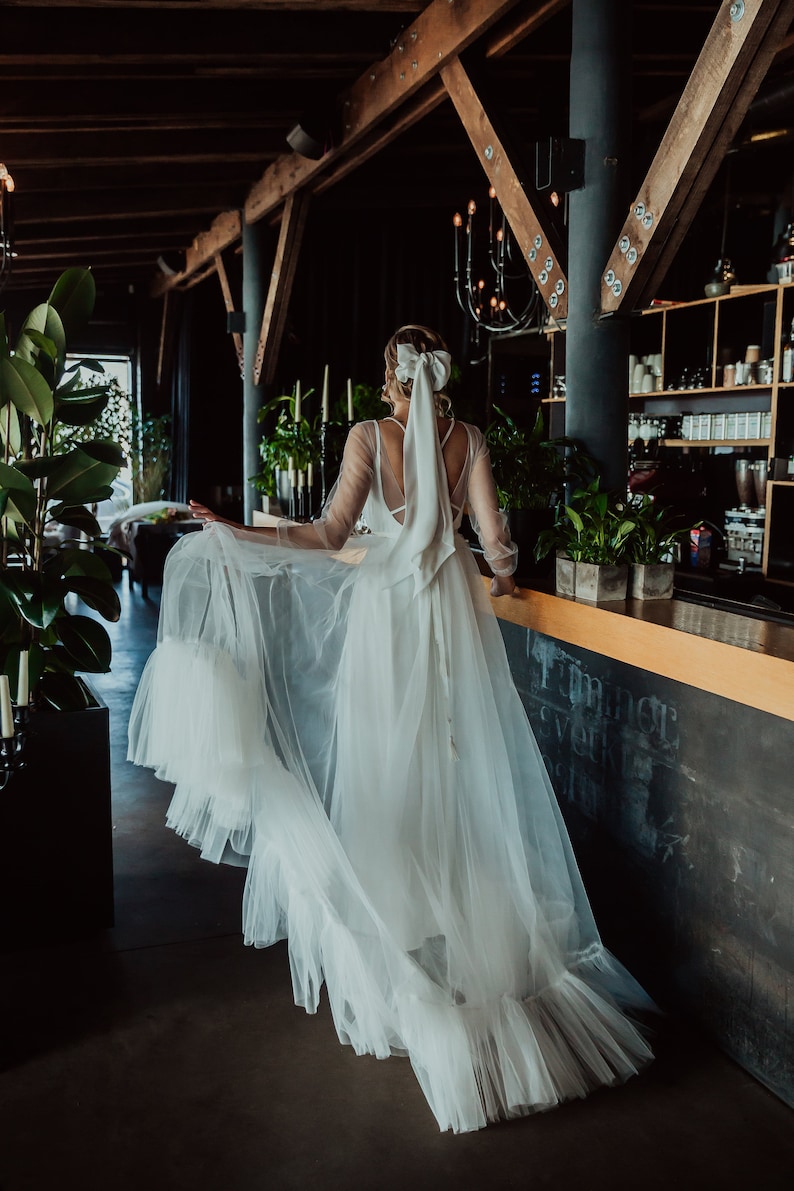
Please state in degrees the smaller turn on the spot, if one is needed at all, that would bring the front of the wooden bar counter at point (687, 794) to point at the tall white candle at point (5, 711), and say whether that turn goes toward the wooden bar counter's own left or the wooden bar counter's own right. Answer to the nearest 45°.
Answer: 0° — it already faces it

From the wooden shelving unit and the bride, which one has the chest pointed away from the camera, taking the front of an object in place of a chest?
the bride

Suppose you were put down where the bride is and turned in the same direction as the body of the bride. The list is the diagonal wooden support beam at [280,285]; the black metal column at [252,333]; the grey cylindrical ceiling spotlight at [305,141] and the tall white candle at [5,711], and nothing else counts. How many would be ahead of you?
3

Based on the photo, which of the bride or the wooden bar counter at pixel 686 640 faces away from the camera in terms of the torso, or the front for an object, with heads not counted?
the bride

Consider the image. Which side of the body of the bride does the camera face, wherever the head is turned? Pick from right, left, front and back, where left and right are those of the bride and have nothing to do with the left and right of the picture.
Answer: back

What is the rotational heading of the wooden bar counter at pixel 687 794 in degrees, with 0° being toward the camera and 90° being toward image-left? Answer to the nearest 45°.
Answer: approximately 45°
